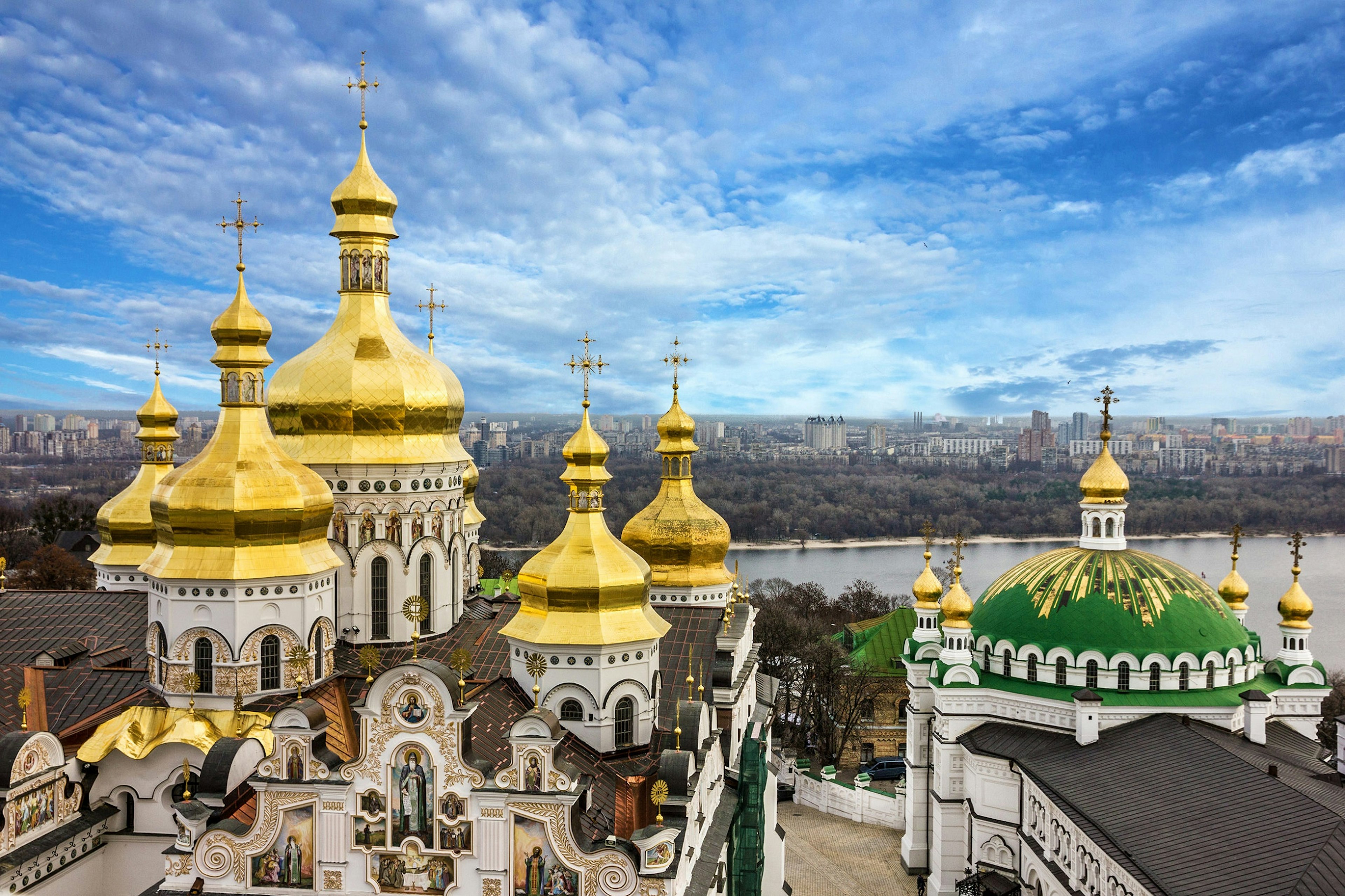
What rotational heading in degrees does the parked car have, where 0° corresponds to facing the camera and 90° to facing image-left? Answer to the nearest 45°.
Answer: approximately 90°
